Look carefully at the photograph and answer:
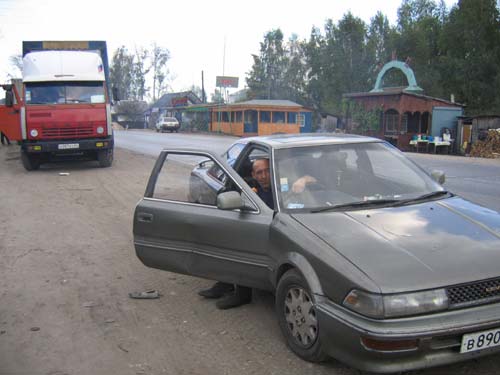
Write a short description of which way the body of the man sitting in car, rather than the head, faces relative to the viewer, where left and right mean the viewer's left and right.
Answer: facing the viewer and to the left of the viewer

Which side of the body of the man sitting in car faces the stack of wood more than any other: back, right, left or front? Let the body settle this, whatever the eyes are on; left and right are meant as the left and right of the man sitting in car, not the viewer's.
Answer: back

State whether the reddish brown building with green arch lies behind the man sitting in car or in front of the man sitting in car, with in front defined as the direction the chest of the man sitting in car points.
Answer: behind

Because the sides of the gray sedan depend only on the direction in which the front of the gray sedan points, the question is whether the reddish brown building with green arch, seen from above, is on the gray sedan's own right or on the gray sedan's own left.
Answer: on the gray sedan's own left

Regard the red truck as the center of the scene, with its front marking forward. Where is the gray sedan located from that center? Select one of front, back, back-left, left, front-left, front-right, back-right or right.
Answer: front

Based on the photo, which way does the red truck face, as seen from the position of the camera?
facing the viewer

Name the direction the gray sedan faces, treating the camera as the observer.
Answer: facing the viewer and to the right of the viewer

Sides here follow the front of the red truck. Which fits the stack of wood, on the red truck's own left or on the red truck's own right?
on the red truck's own left

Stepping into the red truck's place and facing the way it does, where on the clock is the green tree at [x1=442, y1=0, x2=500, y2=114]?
The green tree is roughly at 8 o'clock from the red truck.

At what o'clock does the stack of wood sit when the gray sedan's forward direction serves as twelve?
The stack of wood is roughly at 8 o'clock from the gray sedan.
